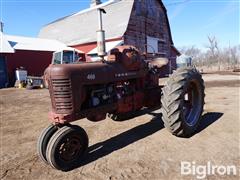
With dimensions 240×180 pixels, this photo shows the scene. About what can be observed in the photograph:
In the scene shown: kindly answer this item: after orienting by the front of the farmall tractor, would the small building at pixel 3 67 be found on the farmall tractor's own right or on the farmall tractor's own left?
on the farmall tractor's own right

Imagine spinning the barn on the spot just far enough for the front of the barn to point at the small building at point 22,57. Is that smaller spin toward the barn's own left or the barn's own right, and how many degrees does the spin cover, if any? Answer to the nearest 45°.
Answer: approximately 135° to the barn's own right

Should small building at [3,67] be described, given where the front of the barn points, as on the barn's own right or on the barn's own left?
on the barn's own right

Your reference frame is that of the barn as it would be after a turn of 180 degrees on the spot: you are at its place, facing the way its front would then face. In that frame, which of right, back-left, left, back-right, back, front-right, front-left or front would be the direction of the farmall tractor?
back-left

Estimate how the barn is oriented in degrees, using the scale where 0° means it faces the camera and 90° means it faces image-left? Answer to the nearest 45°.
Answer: approximately 315°

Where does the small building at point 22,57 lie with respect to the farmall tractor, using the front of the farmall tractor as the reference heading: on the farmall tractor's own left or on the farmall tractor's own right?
on the farmall tractor's own right
